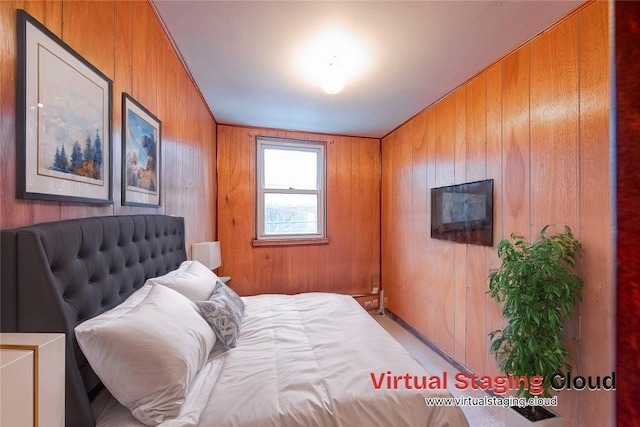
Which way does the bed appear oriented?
to the viewer's right

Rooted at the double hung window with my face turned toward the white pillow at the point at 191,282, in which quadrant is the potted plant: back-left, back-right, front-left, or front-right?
front-left

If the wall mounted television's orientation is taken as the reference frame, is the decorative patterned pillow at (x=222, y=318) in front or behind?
in front

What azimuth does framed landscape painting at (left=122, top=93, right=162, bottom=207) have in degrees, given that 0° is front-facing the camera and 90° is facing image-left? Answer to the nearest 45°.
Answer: approximately 315°

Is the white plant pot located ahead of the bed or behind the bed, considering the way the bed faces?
ahead

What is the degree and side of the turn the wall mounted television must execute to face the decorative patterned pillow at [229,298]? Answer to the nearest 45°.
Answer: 0° — it already faces it

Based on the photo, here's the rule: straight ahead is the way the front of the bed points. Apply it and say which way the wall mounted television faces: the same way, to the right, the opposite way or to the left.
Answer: the opposite way

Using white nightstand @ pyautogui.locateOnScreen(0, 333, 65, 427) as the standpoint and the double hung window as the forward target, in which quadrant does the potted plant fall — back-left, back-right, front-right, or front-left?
front-right

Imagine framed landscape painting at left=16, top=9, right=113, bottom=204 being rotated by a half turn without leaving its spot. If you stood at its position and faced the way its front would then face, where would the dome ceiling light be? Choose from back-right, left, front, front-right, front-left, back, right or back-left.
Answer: back-right

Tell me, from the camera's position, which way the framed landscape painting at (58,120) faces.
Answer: facing the viewer and to the right of the viewer

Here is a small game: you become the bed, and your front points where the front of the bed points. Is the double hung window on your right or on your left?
on your left

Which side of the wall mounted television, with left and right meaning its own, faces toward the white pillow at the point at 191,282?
front

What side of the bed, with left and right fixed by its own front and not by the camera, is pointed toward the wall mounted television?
front

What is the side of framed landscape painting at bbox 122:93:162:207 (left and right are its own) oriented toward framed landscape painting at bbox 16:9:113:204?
right

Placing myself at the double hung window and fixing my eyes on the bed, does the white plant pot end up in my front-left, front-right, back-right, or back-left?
front-left

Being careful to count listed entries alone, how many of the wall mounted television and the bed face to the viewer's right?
1
